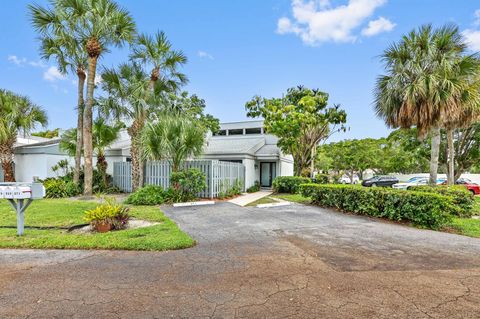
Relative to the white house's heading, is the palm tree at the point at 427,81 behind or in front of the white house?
in front

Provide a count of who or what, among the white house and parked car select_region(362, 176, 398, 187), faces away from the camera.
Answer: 0

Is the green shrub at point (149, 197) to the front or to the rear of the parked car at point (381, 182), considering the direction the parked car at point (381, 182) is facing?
to the front

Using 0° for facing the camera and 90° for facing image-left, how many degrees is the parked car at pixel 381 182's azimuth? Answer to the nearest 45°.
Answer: approximately 45°

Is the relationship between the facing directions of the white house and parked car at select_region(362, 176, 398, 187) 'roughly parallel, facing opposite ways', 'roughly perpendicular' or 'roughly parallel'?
roughly perpendicular

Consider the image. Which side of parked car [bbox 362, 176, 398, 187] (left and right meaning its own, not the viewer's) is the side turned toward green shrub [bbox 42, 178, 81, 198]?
front

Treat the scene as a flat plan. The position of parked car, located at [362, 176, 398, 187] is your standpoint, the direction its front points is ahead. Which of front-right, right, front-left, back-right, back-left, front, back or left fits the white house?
front

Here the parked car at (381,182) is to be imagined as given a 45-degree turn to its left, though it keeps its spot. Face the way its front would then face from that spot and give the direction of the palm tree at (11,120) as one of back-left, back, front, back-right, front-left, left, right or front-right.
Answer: front-right

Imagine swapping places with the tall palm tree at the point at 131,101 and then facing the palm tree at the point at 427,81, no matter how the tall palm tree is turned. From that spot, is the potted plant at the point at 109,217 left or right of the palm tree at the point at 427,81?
right

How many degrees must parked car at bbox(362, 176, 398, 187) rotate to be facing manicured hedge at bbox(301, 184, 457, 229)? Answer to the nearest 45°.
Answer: approximately 45° to its left

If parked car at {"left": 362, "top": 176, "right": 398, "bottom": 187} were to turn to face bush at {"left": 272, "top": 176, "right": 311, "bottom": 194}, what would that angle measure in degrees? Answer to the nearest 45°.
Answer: approximately 45° to its left

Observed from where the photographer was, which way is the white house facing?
facing the viewer
